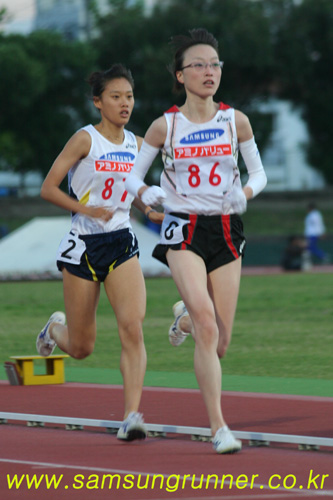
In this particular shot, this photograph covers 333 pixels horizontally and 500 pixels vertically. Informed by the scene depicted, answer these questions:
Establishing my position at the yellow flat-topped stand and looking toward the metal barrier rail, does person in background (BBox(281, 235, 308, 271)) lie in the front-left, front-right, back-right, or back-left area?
back-left

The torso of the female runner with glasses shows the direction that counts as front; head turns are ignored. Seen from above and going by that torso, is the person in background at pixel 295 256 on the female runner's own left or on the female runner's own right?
on the female runner's own left

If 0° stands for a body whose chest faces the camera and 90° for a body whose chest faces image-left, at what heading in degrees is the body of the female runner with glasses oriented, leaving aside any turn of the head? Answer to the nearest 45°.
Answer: approximately 315°
